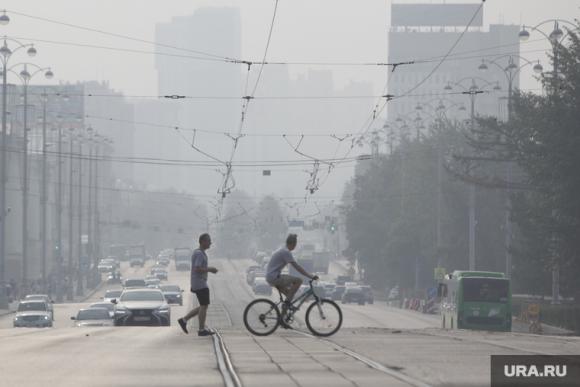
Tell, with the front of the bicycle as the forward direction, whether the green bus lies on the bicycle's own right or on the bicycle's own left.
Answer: on the bicycle's own left

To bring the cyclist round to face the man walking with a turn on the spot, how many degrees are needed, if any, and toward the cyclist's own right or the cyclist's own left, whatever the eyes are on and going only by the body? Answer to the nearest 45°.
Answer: approximately 180°

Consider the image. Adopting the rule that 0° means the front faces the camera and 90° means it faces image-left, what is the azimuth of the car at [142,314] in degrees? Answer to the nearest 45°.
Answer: approximately 0°

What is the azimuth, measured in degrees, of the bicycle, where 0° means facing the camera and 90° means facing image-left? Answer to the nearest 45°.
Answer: approximately 270°

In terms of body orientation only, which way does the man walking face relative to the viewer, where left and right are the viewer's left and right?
facing to the right of the viewer

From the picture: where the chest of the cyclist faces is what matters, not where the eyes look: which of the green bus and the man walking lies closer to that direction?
the green bus

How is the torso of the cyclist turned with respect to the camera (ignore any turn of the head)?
to the viewer's right

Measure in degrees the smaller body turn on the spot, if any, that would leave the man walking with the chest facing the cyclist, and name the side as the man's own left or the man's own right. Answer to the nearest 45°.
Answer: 0° — they already face them
